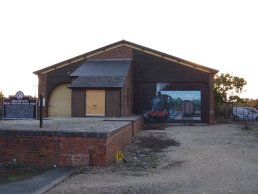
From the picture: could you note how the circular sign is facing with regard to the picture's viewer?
facing the viewer

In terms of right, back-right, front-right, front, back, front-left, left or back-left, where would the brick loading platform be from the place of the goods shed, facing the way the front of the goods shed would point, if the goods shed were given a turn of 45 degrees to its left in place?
front-right

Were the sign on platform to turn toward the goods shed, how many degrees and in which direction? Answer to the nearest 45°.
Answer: approximately 135° to its left

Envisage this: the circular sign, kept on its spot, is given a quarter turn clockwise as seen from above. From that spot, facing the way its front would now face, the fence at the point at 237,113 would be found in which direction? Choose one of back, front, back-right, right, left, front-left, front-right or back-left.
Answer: back-right

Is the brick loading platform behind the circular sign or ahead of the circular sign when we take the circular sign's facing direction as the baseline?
ahead

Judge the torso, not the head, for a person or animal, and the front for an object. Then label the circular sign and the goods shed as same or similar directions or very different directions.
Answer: same or similar directions

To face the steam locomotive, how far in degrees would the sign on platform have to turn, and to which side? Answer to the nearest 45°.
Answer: approximately 135° to its left

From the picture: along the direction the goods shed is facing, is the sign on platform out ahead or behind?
ahead
